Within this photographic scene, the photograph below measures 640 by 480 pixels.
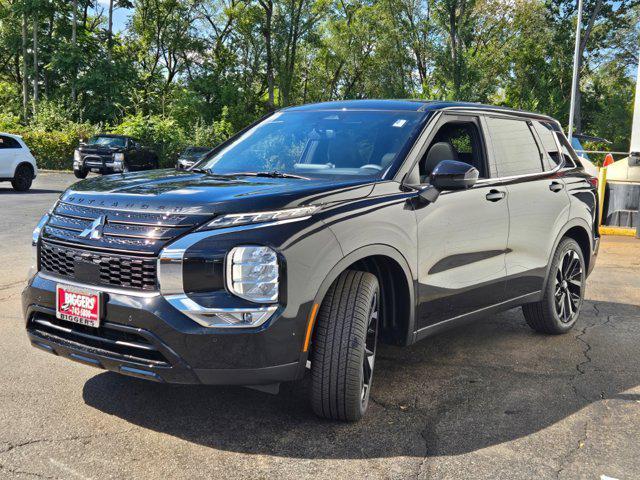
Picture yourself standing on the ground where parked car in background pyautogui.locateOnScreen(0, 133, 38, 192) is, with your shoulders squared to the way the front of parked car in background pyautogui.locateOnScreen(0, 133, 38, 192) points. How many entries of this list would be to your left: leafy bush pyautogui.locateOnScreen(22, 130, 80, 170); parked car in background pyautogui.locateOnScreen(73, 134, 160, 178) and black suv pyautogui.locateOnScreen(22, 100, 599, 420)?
1

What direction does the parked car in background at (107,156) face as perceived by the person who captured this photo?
facing the viewer and to the left of the viewer

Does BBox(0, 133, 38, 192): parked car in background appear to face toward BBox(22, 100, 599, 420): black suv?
no

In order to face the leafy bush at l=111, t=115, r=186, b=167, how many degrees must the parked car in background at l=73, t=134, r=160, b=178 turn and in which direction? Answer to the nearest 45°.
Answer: approximately 135° to its right

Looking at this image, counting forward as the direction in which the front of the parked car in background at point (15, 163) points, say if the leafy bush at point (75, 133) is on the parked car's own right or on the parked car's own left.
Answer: on the parked car's own right

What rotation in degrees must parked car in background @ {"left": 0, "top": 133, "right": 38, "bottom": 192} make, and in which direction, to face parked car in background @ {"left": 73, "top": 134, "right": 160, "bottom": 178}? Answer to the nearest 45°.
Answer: approximately 135° to its right

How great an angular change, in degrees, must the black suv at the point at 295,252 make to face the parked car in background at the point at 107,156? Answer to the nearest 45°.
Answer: approximately 135° to its right

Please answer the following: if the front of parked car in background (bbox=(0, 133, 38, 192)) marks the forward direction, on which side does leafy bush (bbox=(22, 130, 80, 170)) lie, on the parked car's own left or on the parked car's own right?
on the parked car's own right

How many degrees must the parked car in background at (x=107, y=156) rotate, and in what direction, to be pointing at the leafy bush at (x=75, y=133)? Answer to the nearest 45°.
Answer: approximately 135° to its right

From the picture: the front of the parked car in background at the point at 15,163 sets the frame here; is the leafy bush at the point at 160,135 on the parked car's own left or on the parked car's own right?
on the parked car's own right

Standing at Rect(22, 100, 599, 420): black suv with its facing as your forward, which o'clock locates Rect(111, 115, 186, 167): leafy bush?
The leafy bush is roughly at 4 o'clock from the black suv.

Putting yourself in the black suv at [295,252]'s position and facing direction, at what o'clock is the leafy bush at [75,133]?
The leafy bush is roughly at 4 o'clock from the black suv.

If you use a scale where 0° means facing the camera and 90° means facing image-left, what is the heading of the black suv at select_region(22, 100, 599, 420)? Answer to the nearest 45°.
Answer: approximately 45°

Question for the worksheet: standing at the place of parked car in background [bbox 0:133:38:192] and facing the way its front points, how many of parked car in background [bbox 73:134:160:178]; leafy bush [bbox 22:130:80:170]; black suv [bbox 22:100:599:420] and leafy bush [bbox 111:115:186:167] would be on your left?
1

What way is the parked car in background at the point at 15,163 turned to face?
to the viewer's left

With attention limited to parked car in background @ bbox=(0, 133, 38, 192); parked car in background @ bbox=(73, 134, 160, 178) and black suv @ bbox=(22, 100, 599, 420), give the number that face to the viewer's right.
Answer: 0

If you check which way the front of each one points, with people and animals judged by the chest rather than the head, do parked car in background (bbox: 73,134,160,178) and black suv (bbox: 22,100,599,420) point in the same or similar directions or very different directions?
same or similar directions
